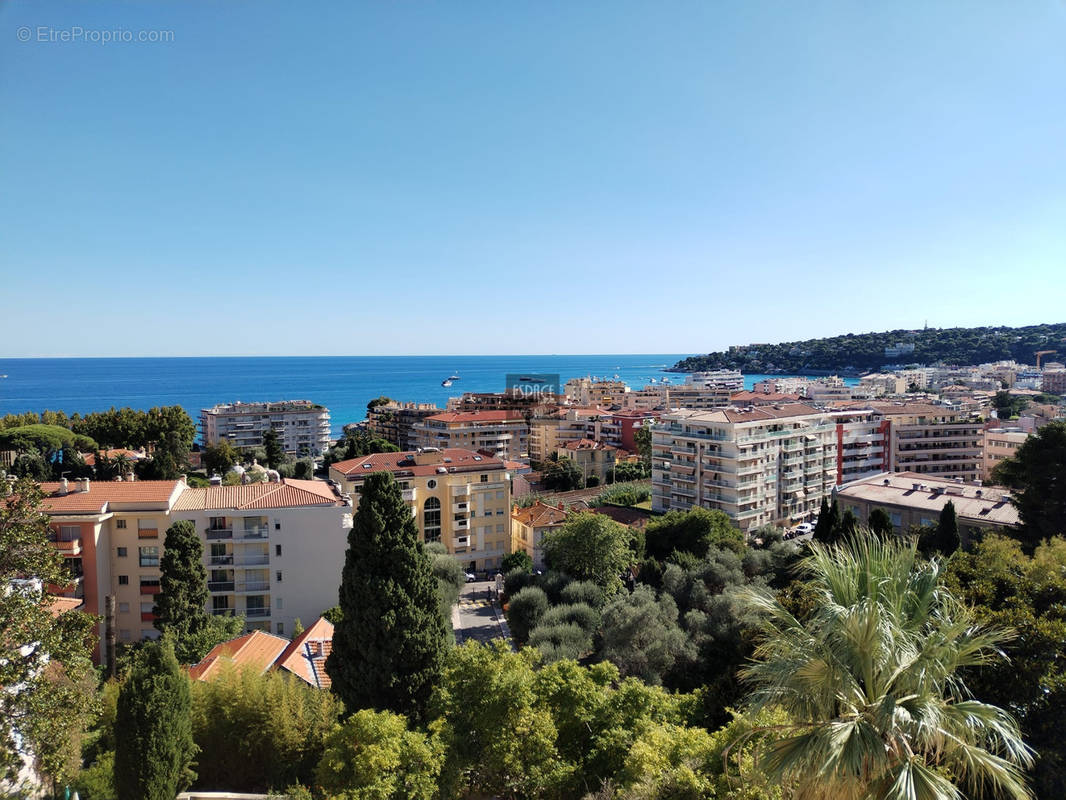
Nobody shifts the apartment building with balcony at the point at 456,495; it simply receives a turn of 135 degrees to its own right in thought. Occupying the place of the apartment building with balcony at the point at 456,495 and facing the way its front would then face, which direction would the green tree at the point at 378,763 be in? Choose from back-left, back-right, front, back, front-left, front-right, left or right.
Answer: back-left

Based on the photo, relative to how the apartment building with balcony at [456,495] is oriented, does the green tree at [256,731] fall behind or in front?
in front

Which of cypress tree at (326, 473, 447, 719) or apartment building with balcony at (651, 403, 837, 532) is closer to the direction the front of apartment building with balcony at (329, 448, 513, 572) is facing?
the cypress tree

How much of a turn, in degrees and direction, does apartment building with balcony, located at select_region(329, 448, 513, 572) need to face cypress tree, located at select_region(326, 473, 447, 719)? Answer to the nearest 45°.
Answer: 0° — it already faces it

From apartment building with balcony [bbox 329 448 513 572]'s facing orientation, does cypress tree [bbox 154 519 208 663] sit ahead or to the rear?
ahead

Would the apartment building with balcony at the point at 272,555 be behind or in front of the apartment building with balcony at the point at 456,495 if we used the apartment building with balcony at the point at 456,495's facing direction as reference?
in front

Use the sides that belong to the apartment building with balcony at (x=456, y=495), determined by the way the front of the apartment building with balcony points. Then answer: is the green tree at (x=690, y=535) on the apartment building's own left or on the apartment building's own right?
on the apartment building's own left

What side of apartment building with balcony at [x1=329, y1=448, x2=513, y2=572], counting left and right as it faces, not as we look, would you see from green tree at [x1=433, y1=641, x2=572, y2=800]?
front

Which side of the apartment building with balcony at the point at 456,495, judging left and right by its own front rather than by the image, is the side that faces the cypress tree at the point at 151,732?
front

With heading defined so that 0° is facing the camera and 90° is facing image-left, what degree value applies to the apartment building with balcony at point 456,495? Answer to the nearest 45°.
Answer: approximately 0°

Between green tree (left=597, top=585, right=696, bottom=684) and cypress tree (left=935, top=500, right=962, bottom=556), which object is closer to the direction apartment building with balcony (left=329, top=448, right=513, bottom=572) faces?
the green tree

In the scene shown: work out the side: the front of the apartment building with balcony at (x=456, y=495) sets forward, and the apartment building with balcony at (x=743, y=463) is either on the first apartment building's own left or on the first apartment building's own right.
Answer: on the first apartment building's own left
